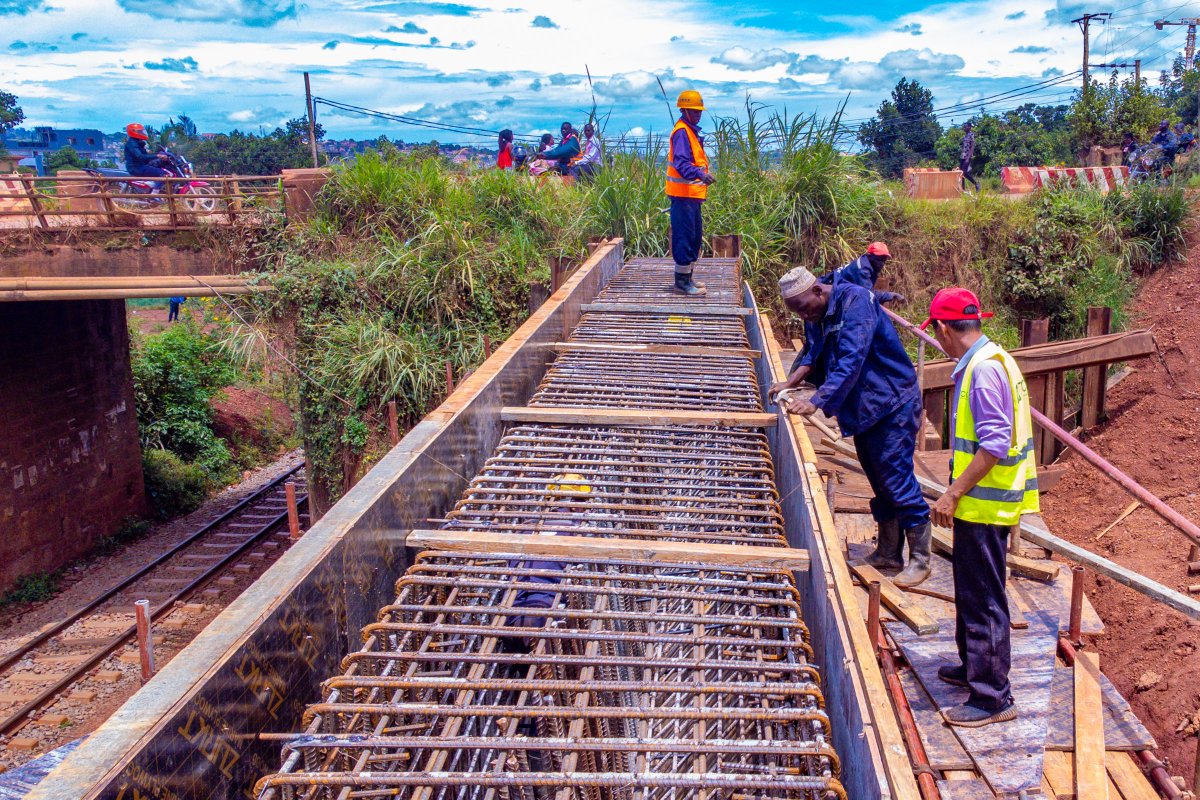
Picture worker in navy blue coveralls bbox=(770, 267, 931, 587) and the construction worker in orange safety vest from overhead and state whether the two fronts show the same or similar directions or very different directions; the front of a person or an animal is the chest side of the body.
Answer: very different directions

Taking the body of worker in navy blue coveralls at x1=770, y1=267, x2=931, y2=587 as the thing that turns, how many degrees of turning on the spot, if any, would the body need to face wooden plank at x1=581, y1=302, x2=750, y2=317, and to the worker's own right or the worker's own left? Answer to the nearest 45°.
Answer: approximately 45° to the worker's own right

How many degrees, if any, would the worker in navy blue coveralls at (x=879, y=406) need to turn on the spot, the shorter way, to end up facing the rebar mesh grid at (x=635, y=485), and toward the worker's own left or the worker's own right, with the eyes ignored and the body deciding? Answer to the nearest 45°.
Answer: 0° — they already face it

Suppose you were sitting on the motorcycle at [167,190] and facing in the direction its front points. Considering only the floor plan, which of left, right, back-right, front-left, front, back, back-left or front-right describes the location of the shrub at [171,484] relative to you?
left

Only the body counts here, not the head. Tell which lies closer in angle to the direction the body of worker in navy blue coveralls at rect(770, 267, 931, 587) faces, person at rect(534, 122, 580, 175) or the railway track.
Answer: the railway track

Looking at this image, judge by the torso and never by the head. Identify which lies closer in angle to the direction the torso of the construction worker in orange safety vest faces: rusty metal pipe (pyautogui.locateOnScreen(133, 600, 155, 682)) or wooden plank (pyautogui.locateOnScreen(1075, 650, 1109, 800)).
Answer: the wooden plank

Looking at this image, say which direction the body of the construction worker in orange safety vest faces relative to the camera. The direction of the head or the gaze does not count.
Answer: to the viewer's right
